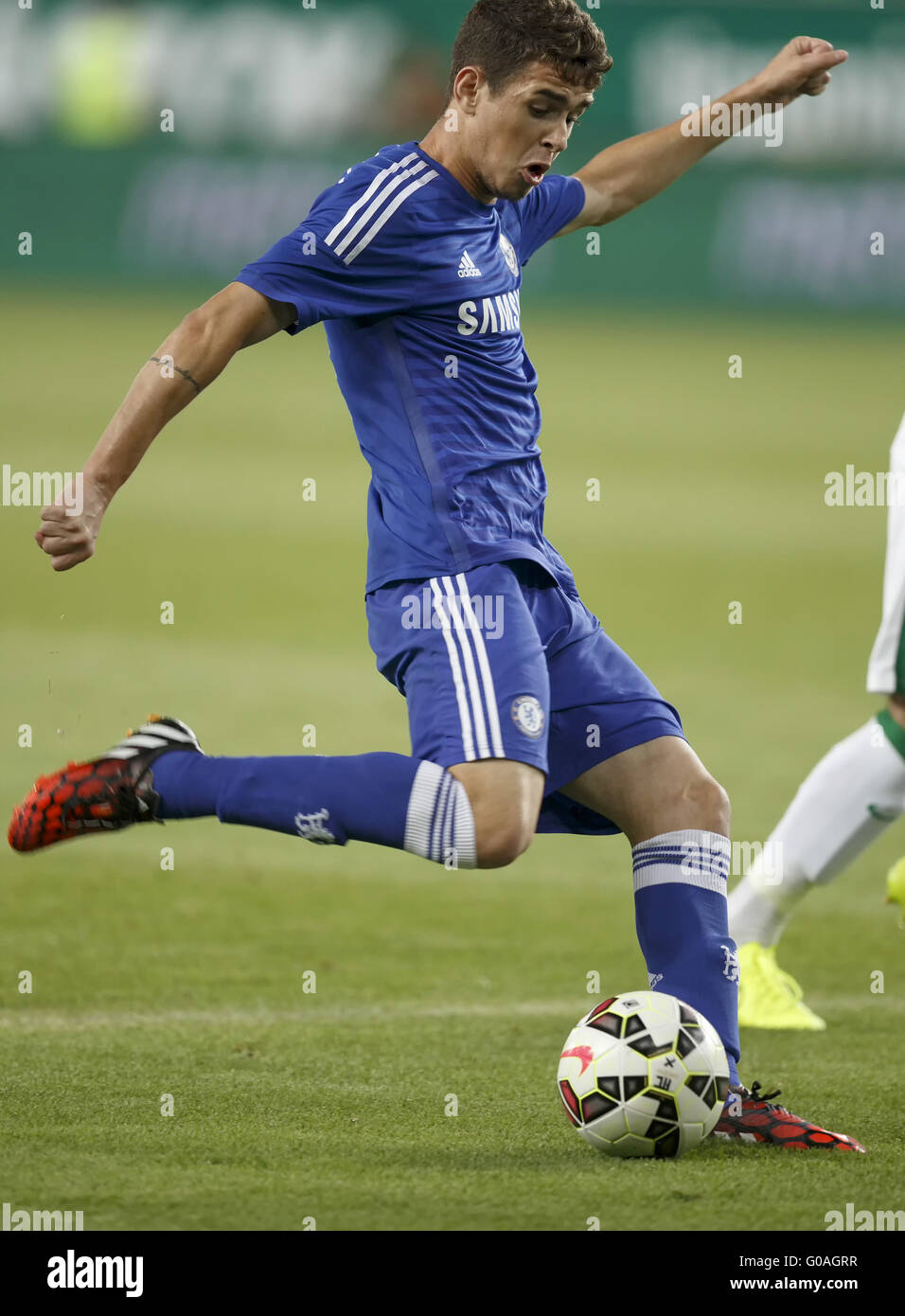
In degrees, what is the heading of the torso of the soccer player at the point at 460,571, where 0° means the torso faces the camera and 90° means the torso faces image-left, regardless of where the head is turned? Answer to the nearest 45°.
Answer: approximately 315°
